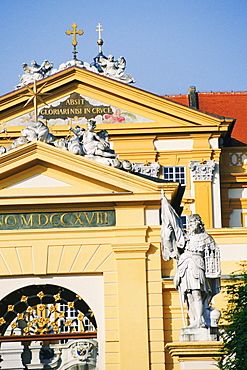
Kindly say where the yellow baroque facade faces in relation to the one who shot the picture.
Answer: facing the viewer
